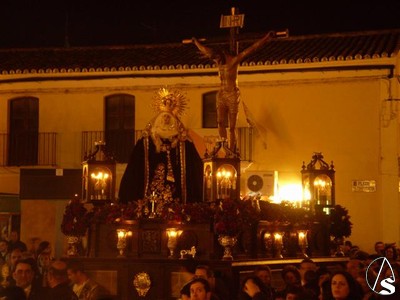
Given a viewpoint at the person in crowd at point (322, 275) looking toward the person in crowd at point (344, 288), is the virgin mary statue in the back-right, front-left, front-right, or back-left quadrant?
back-right

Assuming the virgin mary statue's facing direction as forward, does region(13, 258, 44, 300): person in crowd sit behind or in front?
in front

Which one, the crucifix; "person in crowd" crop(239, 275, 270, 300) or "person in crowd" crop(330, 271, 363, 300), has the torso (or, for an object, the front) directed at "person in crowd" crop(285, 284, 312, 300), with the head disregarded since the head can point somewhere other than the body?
the crucifix

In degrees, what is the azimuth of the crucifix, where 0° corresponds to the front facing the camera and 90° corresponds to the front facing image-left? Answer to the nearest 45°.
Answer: approximately 0°
